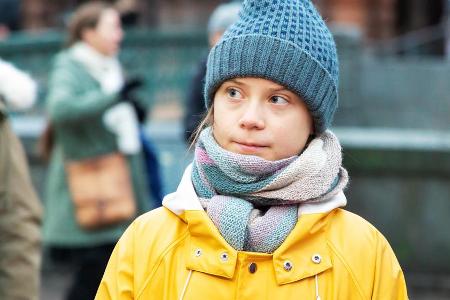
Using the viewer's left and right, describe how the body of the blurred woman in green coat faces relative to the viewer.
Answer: facing to the right of the viewer

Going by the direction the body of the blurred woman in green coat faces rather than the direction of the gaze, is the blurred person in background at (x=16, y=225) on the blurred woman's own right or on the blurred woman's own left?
on the blurred woman's own right

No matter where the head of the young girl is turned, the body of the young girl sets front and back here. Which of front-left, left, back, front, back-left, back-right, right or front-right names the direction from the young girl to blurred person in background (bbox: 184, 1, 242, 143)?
back

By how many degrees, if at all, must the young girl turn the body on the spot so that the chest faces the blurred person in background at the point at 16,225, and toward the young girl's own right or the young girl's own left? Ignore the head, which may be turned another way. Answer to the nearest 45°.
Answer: approximately 135° to the young girl's own right

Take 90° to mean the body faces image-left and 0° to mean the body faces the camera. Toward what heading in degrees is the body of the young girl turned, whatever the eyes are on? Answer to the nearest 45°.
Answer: approximately 0°

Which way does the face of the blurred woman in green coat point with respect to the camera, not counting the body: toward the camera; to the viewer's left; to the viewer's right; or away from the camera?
to the viewer's right
